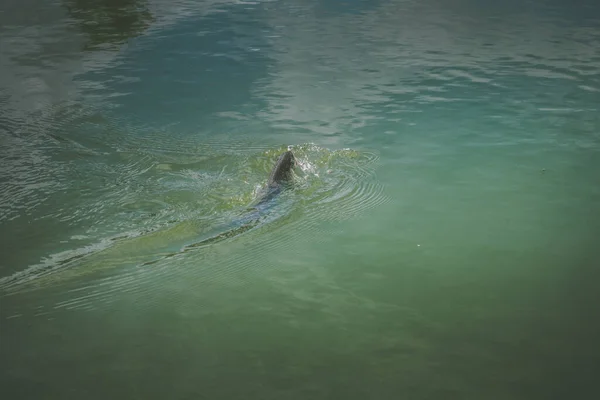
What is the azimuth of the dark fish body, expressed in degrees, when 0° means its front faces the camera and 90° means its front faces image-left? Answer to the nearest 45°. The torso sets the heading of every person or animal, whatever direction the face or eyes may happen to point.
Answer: approximately 225°
